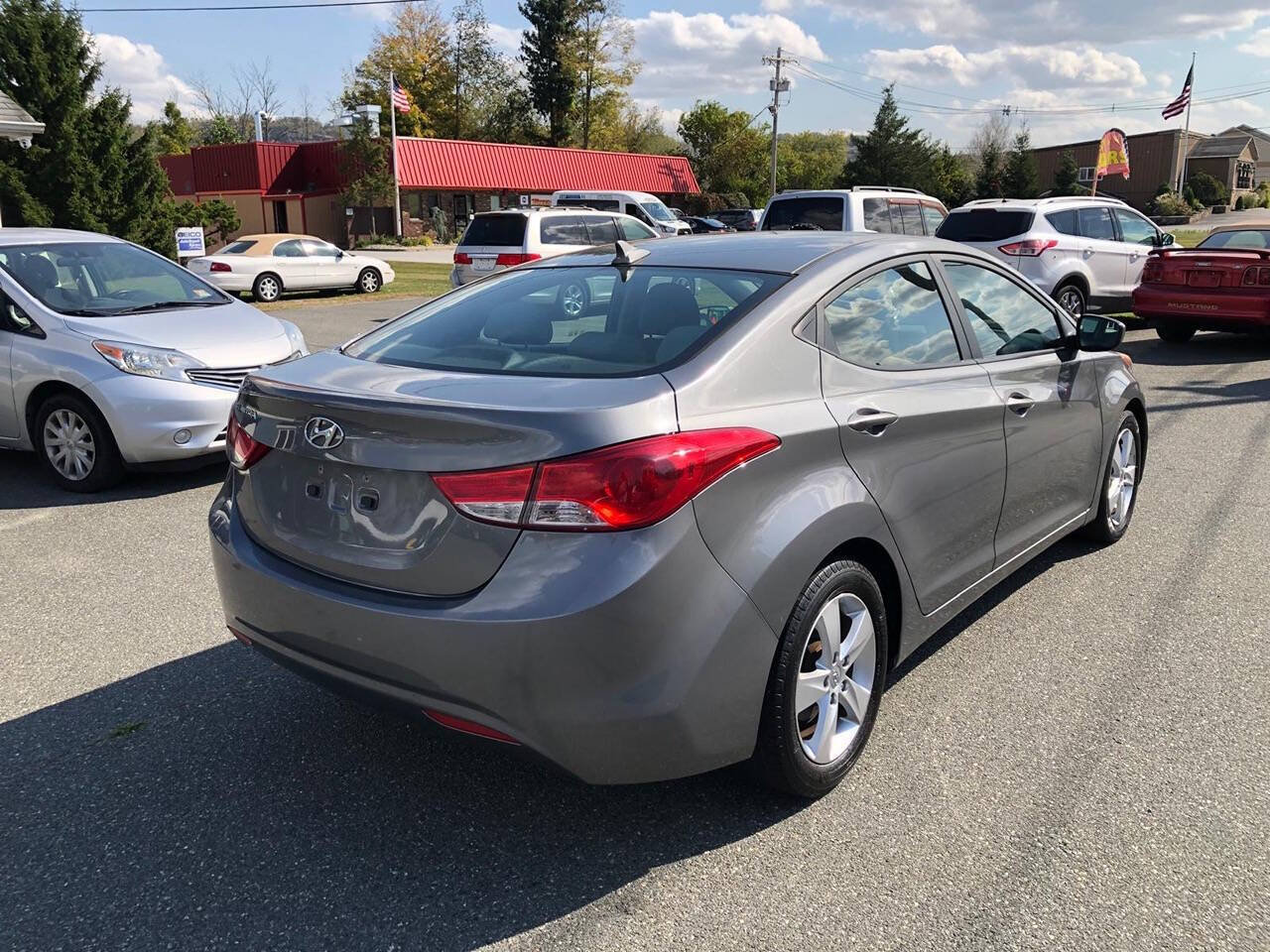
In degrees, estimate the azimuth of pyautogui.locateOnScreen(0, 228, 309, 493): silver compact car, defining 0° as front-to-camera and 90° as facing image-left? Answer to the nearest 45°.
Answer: approximately 315°

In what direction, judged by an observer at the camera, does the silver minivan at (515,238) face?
facing away from the viewer and to the right of the viewer

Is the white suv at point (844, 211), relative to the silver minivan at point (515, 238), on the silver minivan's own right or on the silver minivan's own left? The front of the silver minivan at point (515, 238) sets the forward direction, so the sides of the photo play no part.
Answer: on the silver minivan's own right

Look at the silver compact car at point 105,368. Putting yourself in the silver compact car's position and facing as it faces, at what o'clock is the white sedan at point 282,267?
The white sedan is roughly at 8 o'clock from the silver compact car.

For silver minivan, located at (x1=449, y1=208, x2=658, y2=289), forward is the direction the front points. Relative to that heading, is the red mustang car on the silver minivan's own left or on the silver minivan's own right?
on the silver minivan's own right

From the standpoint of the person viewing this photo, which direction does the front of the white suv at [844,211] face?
facing away from the viewer and to the right of the viewer
